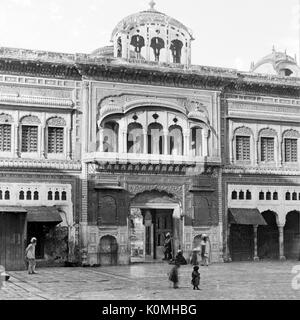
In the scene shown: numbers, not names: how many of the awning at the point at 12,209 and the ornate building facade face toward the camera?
2

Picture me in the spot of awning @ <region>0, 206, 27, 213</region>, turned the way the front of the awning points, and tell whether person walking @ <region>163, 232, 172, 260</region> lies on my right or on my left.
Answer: on my left
